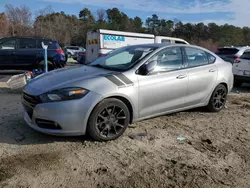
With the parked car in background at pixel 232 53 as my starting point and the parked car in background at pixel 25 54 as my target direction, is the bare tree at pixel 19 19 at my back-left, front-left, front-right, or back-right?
front-right

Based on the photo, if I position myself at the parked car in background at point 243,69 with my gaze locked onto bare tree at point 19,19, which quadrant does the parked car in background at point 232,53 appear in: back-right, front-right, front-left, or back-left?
front-right

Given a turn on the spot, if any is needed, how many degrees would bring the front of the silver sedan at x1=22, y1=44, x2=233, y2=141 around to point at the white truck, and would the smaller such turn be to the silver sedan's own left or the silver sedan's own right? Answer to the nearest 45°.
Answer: approximately 135° to the silver sedan's own right

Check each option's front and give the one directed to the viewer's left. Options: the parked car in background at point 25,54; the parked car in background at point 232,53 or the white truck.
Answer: the parked car in background at point 25,54

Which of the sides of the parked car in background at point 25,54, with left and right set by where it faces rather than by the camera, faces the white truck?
back

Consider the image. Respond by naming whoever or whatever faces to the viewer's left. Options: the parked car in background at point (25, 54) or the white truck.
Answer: the parked car in background

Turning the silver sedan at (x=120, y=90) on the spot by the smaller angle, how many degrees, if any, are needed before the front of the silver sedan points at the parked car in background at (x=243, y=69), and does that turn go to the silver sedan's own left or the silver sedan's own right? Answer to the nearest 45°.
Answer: approximately 180°

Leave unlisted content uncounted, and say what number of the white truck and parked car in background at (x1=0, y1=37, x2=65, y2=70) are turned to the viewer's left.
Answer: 1

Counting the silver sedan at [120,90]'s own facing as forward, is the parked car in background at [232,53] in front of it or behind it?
behind

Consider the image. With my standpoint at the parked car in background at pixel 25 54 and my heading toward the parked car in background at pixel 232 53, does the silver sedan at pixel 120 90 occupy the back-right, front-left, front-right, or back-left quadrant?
front-right
